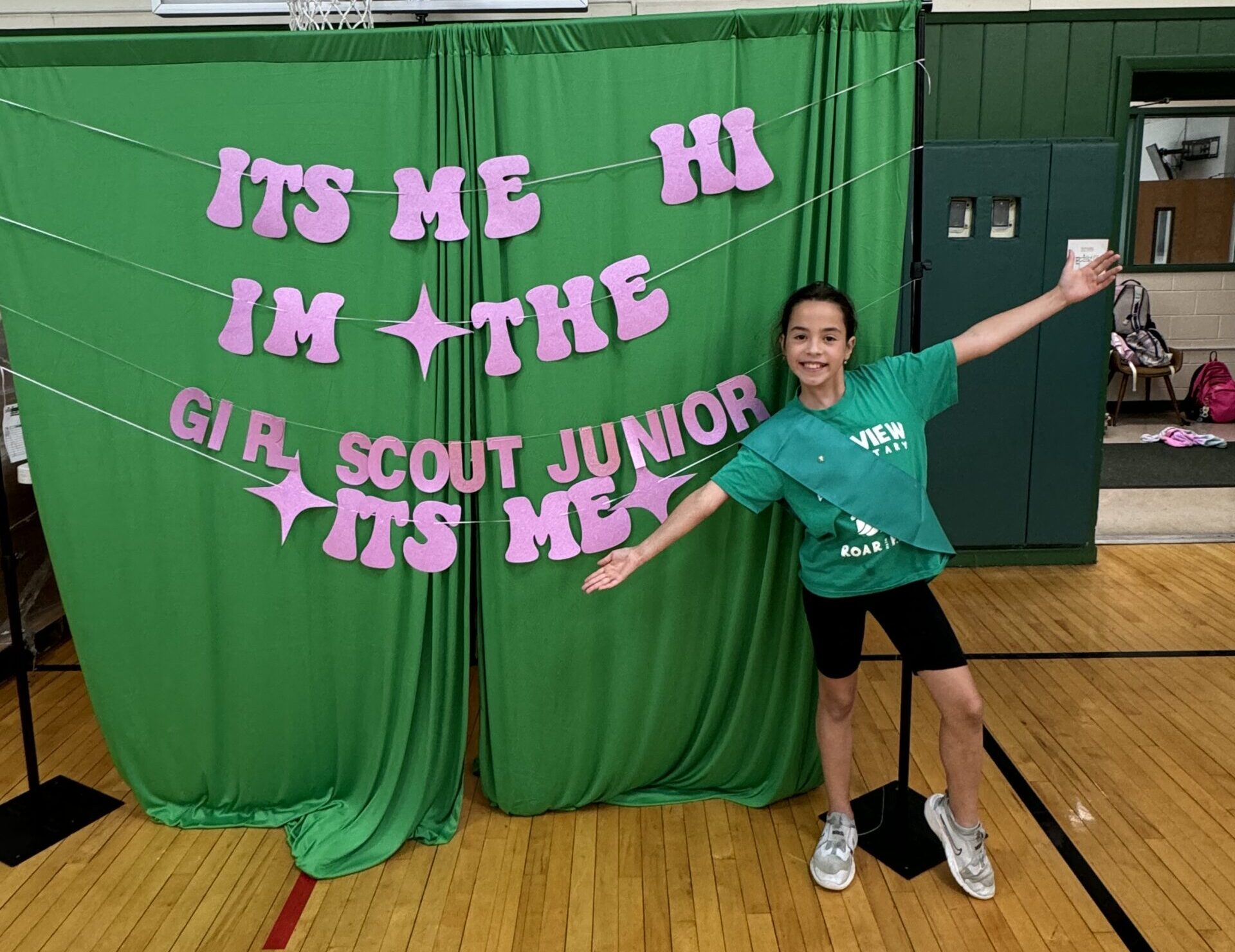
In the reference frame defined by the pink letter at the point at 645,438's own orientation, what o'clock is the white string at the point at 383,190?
The white string is roughly at 3 o'clock from the pink letter.

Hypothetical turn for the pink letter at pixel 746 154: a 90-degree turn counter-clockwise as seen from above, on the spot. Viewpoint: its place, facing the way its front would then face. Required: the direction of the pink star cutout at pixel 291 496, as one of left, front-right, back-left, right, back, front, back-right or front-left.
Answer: back

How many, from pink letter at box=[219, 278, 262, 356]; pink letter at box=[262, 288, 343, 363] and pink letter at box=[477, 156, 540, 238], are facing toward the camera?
3

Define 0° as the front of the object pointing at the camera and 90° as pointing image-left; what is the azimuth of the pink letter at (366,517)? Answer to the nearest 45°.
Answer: approximately 0°
